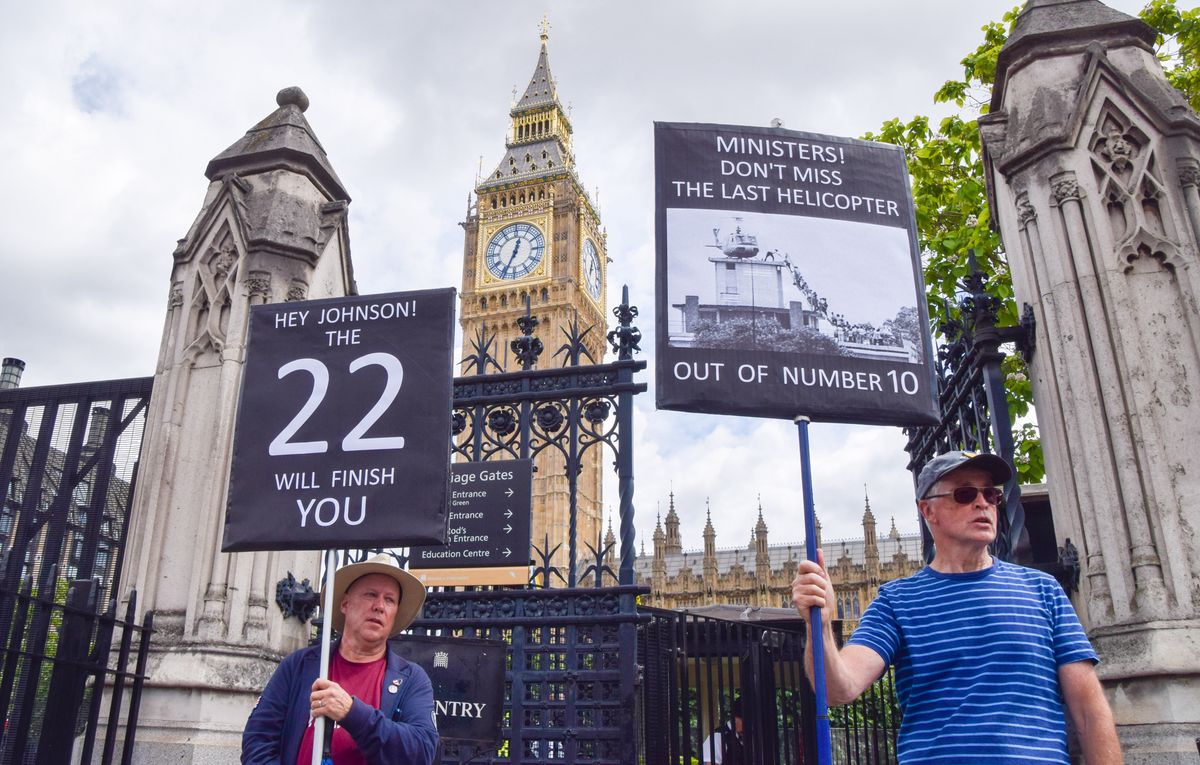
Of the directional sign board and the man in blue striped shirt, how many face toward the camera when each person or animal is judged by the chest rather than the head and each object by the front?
2

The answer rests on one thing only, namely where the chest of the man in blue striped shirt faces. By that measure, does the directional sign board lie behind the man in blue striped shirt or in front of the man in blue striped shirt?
behind

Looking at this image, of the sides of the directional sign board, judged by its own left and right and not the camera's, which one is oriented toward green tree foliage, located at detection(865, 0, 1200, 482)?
left

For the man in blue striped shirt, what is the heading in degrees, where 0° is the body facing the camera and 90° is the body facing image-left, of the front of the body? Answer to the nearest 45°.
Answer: approximately 0°

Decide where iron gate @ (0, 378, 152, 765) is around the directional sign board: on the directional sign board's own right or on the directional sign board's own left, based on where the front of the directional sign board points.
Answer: on the directional sign board's own right

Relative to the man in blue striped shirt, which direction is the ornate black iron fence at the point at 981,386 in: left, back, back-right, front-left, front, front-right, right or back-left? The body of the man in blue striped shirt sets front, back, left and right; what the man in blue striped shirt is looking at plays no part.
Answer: back

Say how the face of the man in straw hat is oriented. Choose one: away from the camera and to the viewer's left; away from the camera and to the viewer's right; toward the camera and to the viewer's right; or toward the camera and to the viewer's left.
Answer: toward the camera and to the viewer's right

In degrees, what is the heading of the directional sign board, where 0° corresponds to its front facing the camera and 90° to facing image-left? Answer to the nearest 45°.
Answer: approximately 0°
